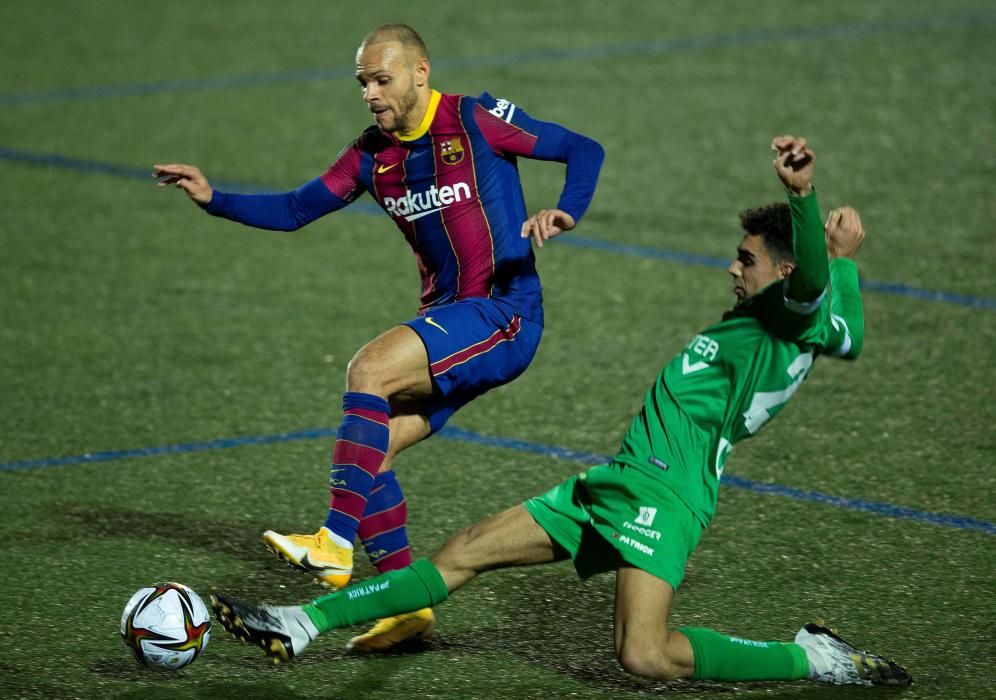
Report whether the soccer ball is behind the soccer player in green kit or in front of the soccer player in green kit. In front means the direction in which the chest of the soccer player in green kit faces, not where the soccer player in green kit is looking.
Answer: in front

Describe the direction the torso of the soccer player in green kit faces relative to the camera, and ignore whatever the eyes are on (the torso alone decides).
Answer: to the viewer's left

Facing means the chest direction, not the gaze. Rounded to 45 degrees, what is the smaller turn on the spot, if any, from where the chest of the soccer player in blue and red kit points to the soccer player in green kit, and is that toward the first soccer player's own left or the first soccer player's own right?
approximately 90° to the first soccer player's own left

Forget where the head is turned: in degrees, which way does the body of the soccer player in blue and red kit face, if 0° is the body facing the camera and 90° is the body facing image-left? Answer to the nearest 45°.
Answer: approximately 45°
